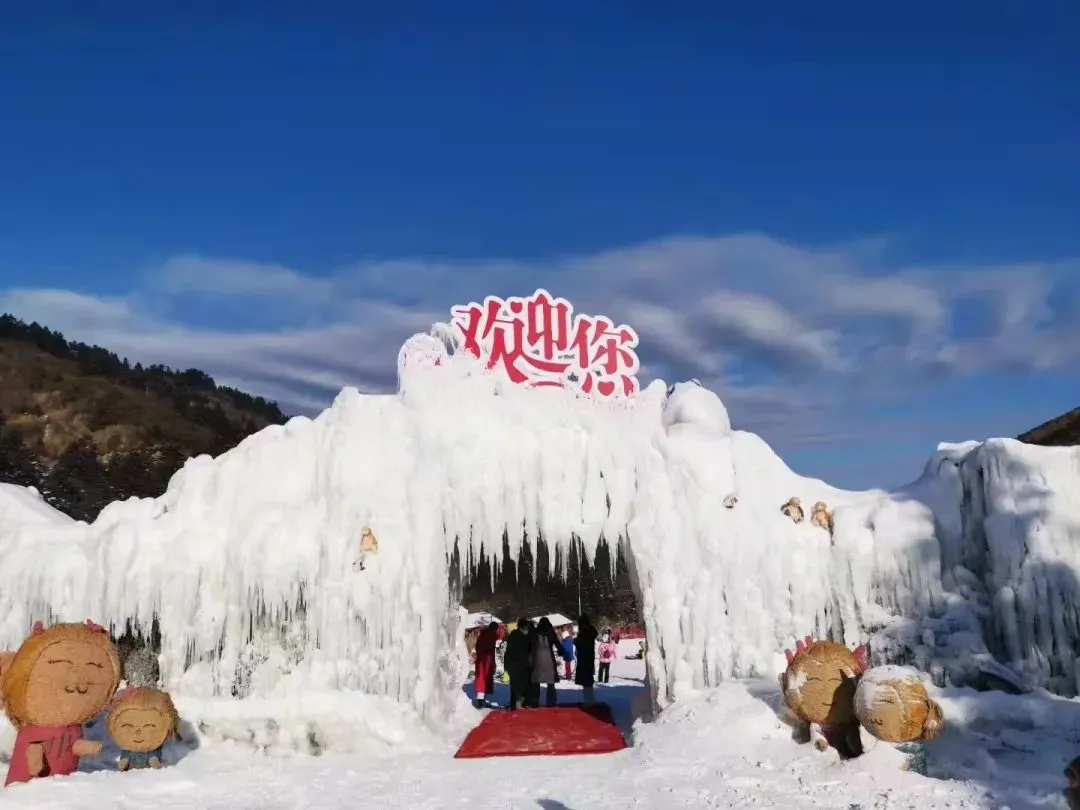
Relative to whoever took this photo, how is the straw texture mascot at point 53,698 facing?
facing the viewer and to the right of the viewer

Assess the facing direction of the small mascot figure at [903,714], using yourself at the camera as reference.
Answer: facing the viewer and to the left of the viewer

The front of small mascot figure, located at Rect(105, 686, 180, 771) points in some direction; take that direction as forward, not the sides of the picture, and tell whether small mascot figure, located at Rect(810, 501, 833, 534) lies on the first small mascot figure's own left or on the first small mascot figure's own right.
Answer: on the first small mascot figure's own left

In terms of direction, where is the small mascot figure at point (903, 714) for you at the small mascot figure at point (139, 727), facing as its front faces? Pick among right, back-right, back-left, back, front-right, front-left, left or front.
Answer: front-left

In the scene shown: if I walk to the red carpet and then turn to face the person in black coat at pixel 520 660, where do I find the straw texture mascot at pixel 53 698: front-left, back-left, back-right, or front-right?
back-left

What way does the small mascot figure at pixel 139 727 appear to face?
toward the camera

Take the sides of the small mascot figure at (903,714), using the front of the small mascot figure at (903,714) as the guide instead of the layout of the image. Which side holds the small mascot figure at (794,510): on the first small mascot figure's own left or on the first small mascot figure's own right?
on the first small mascot figure's own right

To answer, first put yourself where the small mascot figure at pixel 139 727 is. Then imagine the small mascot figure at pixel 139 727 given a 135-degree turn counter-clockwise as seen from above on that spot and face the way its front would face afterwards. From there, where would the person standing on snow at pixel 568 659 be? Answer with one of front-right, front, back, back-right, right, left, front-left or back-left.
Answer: front

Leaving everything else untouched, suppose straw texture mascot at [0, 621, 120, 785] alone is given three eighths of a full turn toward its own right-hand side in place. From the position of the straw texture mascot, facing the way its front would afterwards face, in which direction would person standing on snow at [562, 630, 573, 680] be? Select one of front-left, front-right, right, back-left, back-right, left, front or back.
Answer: back-right

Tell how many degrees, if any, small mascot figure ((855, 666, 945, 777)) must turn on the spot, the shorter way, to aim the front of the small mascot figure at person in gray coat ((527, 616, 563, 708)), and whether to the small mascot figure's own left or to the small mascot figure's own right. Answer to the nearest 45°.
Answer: approximately 90° to the small mascot figure's own right

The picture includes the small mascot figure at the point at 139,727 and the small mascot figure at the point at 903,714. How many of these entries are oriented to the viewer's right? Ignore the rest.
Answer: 0

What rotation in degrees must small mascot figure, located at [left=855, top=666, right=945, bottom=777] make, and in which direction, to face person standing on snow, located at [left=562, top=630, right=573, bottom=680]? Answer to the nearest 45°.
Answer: approximately 90° to its right
